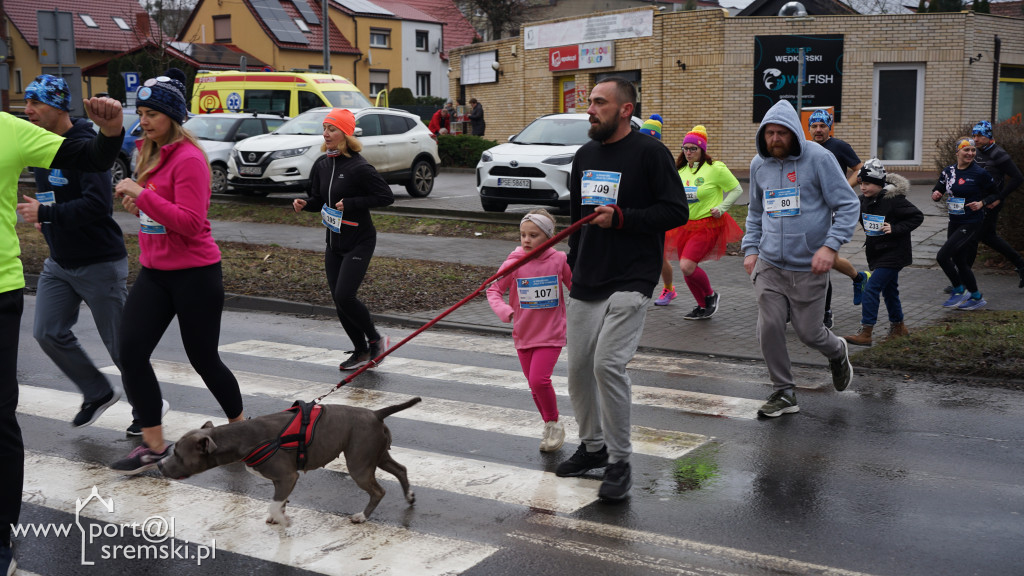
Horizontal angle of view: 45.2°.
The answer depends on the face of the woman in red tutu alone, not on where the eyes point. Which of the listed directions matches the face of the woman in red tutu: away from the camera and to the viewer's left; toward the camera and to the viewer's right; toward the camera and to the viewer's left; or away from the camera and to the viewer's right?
toward the camera and to the viewer's left

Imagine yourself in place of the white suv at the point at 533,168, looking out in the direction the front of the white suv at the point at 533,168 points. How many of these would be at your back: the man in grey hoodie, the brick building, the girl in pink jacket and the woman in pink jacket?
1

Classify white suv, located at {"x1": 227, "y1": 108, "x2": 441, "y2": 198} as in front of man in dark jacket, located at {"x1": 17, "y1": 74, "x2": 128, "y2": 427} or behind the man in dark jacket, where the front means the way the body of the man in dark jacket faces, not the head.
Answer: behind

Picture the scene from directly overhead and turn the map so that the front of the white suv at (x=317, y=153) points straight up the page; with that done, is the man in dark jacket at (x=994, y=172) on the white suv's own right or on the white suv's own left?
on the white suv's own left

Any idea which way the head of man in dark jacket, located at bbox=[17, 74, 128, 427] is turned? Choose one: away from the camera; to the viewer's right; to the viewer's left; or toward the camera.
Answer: to the viewer's left

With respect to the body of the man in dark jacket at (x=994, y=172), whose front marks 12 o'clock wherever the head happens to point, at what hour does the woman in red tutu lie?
The woman in red tutu is roughly at 12 o'clock from the man in dark jacket.

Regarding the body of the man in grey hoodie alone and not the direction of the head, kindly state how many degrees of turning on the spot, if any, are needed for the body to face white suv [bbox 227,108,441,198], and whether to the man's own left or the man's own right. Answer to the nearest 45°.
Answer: approximately 90° to the man's own right

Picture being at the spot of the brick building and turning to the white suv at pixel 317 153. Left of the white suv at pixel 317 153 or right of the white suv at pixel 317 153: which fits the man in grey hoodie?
left

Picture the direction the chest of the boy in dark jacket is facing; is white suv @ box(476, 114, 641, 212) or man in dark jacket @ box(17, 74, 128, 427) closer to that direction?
the man in dark jacket

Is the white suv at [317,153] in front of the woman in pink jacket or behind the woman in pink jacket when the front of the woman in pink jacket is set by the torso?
behind

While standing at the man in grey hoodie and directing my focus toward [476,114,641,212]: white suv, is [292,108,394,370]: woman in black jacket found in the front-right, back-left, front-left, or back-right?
front-left

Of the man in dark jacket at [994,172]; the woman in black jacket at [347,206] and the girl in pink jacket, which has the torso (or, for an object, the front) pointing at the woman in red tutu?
the man in dark jacket

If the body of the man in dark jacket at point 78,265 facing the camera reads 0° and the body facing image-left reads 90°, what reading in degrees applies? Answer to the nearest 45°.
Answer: approximately 45°

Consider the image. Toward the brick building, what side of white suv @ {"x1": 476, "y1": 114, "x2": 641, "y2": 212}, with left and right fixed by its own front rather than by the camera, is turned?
back

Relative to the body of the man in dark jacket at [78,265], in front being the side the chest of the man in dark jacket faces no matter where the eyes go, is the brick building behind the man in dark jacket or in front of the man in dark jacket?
behind

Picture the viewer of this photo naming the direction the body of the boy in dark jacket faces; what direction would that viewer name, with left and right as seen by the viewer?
facing the viewer and to the left of the viewer

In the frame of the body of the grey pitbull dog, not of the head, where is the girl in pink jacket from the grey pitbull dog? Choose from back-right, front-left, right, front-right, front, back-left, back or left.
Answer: back-right
